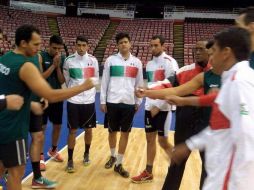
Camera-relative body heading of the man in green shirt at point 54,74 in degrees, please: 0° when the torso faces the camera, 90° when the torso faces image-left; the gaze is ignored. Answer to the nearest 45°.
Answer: approximately 315°
